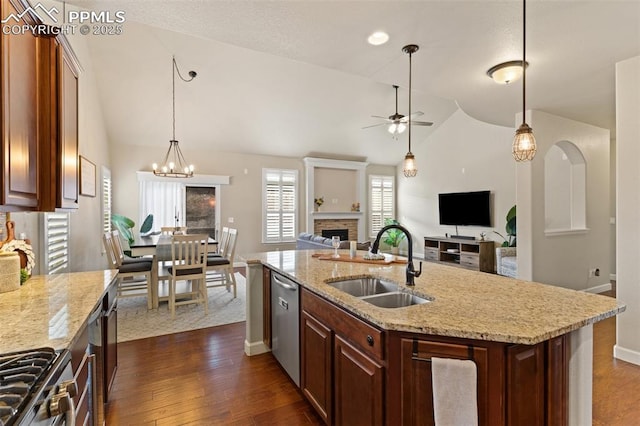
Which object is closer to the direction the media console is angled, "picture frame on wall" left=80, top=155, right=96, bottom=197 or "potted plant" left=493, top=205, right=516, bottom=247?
the picture frame on wall

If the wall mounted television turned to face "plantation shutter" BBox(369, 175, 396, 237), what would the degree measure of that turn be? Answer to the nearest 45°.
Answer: approximately 90° to its right

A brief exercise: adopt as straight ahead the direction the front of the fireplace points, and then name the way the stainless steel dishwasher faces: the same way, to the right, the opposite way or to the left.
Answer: to the right

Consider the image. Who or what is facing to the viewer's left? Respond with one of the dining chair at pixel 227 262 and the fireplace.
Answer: the dining chair

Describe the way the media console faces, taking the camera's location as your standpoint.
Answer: facing the viewer and to the left of the viewer

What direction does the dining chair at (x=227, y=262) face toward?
to the viewer's left

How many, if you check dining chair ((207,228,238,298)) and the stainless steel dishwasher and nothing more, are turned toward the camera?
0

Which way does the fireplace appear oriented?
toward the camera

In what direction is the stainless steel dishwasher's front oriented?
to the viewer's left

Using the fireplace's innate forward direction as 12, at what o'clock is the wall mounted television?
The wall mounted television is roughly at 10 o'clock from the fireplace.

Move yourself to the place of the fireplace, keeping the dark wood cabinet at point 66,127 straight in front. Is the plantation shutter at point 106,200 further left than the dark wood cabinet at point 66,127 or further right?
right

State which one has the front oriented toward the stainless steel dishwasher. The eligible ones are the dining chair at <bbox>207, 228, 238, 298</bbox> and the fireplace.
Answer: the fireplace

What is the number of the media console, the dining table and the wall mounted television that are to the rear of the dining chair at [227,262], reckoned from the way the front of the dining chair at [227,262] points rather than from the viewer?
2

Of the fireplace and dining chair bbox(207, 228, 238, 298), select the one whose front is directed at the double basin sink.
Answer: the fireplace

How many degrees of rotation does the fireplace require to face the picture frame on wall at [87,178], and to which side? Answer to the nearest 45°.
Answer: approximately 45° to its right
